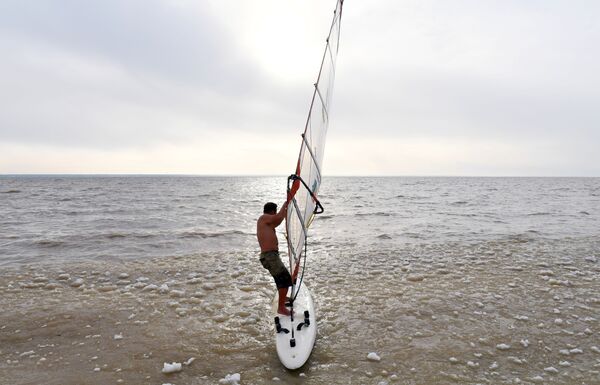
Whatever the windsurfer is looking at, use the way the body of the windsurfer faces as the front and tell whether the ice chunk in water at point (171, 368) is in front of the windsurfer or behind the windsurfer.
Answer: behind

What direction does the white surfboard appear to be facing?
away from the camera

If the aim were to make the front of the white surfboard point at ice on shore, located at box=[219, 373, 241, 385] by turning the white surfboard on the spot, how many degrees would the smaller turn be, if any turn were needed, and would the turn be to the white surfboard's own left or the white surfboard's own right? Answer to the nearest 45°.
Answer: approximately 135° to the white surfboard's own left

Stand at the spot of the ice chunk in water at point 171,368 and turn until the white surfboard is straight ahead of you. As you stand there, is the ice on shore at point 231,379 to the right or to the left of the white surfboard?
right

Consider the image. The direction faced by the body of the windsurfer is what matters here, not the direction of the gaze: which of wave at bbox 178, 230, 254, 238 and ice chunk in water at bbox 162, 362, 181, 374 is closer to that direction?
the wave

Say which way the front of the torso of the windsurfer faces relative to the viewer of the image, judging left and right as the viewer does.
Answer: facing away from the viewer and to the right of the viewer

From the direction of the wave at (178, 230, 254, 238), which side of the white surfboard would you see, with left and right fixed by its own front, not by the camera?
front

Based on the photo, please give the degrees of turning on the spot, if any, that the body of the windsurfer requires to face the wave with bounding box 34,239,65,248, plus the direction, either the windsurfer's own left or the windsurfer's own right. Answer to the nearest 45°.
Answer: approximately 90° to the windsurfer's own left

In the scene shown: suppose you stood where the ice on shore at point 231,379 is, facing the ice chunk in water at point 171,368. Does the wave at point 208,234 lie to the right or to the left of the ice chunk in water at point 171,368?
right

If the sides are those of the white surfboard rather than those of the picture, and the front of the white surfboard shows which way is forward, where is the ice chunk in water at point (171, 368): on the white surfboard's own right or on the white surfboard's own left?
on the white surfboard's own left

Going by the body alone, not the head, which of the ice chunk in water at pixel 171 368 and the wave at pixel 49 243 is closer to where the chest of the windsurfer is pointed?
the wave
